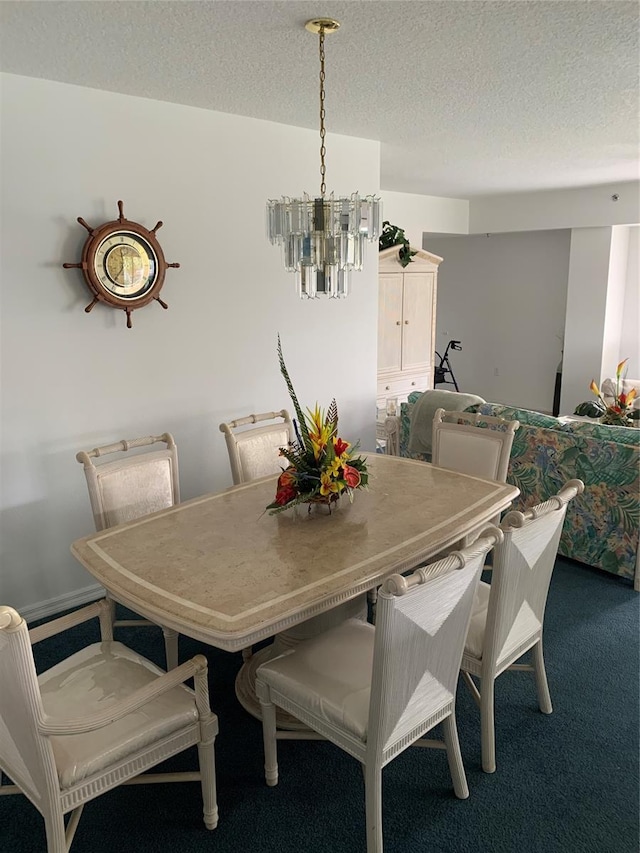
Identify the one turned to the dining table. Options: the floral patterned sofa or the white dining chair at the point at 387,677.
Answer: the white dining chair

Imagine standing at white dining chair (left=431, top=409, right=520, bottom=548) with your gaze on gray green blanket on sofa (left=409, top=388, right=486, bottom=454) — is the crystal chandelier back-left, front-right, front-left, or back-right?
back-left

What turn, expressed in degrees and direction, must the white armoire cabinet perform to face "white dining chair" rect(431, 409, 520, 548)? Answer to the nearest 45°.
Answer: approximately 45° to its right

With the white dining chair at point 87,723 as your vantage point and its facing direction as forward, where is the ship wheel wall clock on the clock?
The ship wheel wall clock is roughly at 11 o'clock from the white dining chair.

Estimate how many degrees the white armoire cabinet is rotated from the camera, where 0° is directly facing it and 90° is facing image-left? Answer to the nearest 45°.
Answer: approximately 315°

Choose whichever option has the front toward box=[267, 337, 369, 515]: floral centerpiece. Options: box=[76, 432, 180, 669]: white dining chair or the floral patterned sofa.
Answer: the white dining chair

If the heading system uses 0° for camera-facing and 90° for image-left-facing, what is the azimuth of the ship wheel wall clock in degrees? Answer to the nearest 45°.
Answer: approximately 315°

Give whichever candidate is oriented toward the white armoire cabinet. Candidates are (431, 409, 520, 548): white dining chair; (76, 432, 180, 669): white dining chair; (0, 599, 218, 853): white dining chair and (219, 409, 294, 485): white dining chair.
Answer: (0, 599, 218, 853): white dining chair

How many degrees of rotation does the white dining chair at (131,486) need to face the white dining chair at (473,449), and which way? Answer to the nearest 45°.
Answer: approximately 45° to its left
